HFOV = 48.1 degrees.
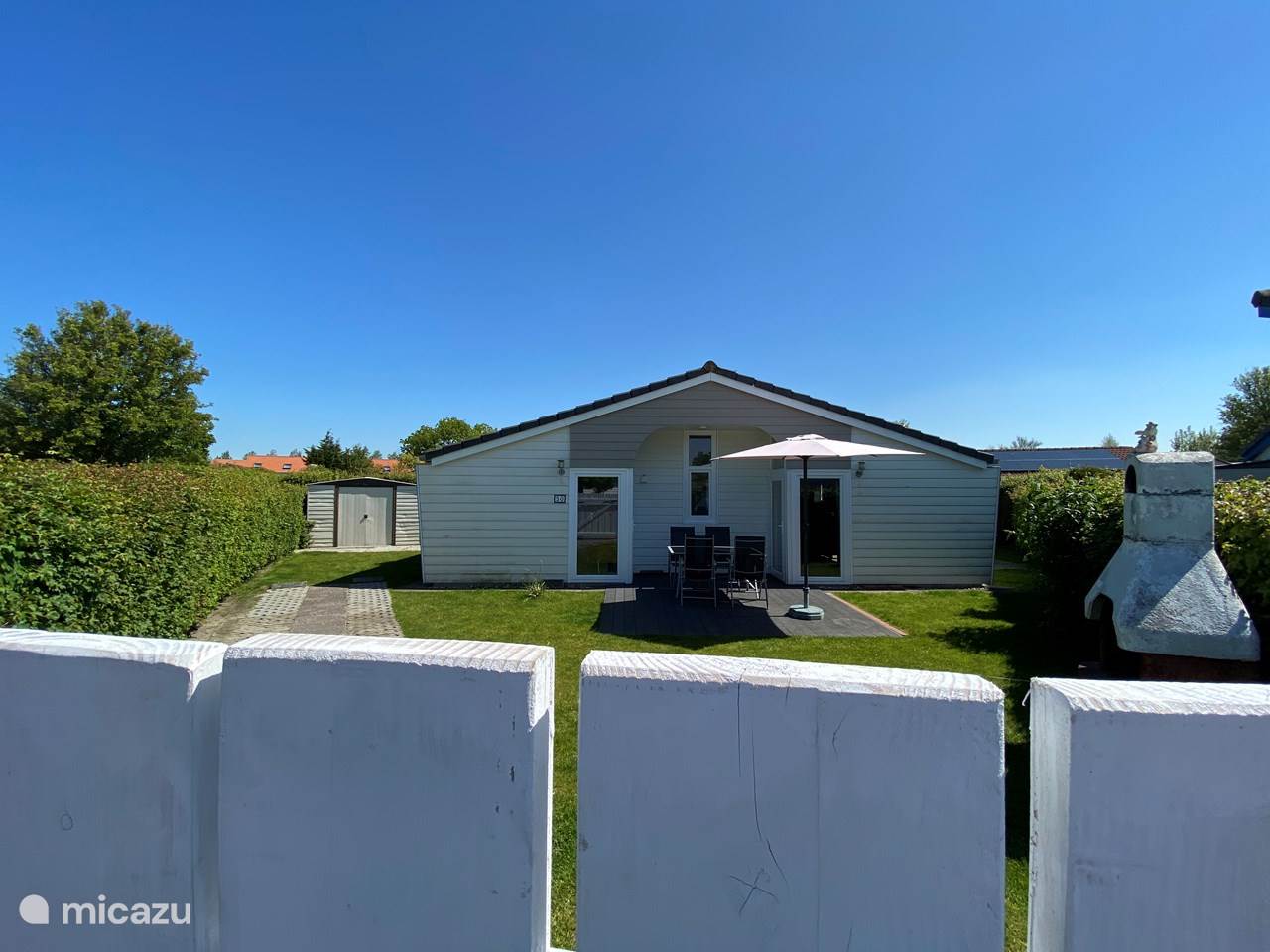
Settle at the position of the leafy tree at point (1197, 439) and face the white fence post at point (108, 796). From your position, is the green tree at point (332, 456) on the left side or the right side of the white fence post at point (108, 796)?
right

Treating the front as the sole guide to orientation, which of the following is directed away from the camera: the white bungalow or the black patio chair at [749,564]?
the black patio chair

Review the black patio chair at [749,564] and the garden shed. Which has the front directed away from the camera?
the black patio chair

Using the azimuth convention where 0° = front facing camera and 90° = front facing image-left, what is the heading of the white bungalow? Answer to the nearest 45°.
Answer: approximately 0°

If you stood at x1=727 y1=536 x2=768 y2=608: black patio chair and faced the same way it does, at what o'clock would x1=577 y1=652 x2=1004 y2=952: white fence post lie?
The white fence post is roughly at 6 o'clock from the black patio chair.

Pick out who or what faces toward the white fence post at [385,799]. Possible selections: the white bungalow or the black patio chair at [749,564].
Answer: the white bungalow

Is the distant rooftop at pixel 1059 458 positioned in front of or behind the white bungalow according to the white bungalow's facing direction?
behind

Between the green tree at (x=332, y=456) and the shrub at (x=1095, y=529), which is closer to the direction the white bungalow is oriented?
the shrub

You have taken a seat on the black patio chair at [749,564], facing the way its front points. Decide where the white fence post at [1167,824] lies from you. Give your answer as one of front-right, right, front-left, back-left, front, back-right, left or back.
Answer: back

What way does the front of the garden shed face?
toward the camera

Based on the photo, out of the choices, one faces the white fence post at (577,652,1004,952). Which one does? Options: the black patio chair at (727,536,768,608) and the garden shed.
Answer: the garden shed

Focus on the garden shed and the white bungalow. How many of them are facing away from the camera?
0

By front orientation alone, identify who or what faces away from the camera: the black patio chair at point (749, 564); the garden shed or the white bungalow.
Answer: the black patio chair

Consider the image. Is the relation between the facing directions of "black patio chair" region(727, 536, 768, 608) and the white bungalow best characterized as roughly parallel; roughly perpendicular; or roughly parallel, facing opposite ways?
roughly parallel, facing opposite ways

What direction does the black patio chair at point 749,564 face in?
away from the camera

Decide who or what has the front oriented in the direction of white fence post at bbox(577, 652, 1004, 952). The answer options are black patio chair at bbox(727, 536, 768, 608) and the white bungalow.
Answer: the white bungalow

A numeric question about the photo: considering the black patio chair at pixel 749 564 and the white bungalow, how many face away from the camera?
1
